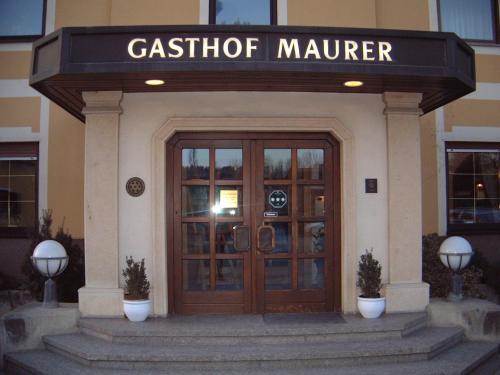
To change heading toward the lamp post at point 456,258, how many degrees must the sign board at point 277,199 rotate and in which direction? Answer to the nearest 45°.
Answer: approximately 90° to its left

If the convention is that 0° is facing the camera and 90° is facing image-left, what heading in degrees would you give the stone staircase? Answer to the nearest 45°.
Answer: approximately 0°

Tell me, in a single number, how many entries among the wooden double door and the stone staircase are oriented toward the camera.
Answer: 2

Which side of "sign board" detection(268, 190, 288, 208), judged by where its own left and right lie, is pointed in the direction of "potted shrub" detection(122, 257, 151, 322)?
right

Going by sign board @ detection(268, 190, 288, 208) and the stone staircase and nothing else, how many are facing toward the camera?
2

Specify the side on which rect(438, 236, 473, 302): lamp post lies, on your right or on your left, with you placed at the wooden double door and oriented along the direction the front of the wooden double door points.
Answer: on your left
